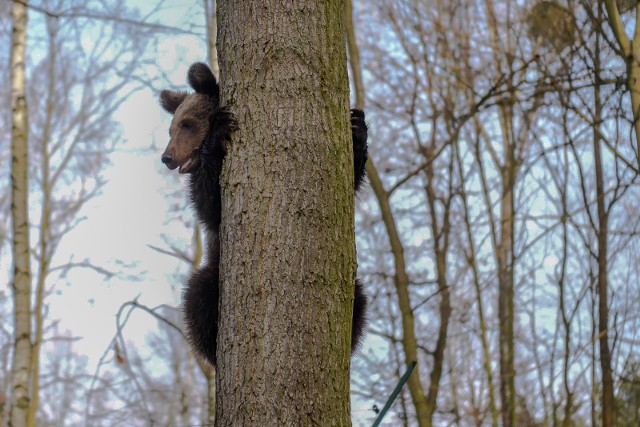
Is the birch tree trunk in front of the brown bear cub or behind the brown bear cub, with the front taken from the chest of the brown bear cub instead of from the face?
behind
